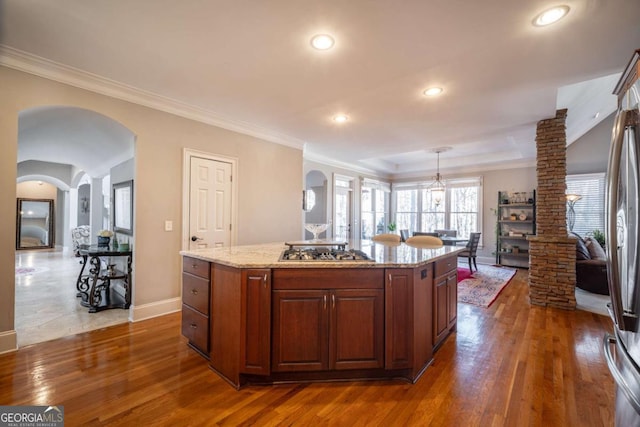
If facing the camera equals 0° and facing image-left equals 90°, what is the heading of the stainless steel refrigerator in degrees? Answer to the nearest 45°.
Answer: approximately 90°

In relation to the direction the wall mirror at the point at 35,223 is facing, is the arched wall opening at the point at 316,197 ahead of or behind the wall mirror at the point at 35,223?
ahead

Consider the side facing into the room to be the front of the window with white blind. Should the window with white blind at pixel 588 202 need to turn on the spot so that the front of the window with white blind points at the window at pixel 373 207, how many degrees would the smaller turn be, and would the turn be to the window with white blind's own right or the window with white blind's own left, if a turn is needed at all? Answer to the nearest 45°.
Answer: approximately 90° to the window with white blind's own right

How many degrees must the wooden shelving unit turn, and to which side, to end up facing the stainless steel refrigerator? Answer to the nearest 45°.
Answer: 0° — it already faces it

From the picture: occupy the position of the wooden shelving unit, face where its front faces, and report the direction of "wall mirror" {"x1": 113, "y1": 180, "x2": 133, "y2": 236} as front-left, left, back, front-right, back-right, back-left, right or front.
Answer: front-right

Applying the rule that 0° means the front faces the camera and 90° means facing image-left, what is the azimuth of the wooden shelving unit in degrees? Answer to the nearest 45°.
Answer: approximately 0°

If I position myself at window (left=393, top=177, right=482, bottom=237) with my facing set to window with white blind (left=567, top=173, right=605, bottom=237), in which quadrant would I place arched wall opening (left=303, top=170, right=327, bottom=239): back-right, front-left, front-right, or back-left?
back-right

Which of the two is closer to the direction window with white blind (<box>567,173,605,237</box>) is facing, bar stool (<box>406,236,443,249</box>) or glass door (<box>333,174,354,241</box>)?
the bar stool

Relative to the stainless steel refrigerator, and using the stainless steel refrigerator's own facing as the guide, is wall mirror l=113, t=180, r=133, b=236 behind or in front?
in front
